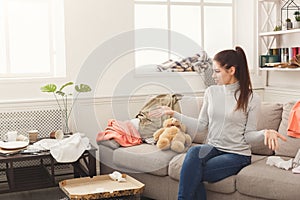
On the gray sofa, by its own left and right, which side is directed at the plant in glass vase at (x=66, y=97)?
right

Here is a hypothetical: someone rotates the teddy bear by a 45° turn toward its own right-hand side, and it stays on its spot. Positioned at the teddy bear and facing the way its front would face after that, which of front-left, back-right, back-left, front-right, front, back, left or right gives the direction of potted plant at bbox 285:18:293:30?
back

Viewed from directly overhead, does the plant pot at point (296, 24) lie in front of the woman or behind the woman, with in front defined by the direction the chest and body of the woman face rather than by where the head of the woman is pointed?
behind

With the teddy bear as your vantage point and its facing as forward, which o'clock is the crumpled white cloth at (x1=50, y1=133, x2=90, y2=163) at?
The crumpled white cloth is roughly at 3 o'clock from the teddy bear.

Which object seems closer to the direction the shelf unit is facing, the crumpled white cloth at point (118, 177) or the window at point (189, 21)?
the crumpled white cloth

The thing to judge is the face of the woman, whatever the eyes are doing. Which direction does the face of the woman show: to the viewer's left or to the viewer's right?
to the viewer's left

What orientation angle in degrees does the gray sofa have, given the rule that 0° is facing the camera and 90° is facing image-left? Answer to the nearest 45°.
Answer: approximately 45°

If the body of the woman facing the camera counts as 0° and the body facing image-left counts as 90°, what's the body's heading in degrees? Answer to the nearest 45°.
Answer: approximately 45°

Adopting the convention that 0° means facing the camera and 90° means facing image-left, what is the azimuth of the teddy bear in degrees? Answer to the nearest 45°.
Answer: approximately 0°

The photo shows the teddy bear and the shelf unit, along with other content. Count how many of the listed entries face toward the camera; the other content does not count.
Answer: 2

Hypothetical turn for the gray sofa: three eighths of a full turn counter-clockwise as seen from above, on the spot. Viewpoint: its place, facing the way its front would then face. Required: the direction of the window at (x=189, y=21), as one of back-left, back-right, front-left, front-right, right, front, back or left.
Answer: left
